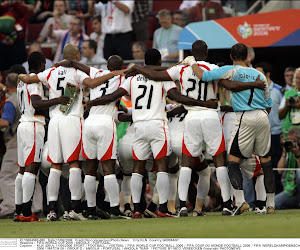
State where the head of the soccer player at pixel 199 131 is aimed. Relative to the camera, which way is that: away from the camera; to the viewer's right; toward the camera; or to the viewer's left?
away from the camera

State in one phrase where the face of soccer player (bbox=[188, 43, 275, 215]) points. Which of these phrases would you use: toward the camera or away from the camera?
away from the camera

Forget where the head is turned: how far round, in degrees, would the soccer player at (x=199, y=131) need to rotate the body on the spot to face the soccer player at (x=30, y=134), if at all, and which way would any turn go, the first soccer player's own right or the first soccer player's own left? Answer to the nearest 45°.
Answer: approximately 90° to the first soccer player's own left

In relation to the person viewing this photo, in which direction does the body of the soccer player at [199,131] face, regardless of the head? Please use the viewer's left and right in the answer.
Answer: facing away from the viewer

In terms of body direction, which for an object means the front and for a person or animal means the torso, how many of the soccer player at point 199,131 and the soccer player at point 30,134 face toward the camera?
0

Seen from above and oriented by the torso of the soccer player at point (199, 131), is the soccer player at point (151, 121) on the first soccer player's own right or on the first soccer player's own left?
on the first soccer player's own left

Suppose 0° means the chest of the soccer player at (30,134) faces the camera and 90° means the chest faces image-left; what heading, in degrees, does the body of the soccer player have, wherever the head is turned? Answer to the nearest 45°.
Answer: approximately 225°

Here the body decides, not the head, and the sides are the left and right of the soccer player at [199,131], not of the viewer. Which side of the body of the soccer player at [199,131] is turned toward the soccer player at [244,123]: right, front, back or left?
right
